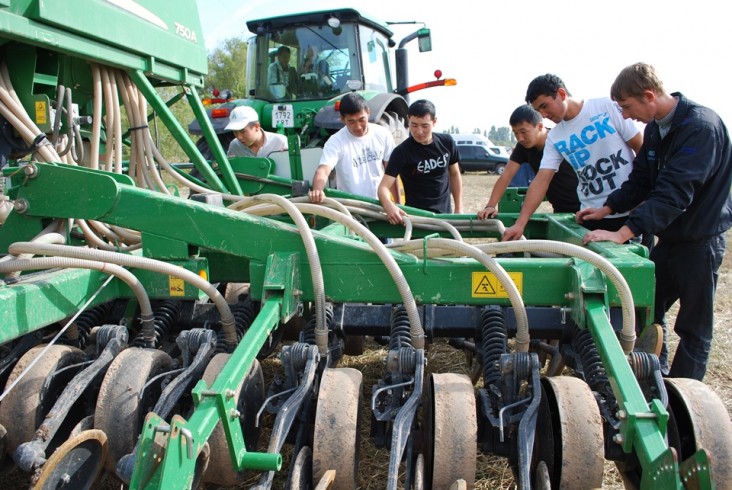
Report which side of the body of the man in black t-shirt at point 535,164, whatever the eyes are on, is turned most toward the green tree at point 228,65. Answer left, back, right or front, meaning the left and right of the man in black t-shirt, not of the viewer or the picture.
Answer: right

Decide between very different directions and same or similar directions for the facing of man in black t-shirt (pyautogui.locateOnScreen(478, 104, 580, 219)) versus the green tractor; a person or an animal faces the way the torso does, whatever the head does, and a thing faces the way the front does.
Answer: very different directions

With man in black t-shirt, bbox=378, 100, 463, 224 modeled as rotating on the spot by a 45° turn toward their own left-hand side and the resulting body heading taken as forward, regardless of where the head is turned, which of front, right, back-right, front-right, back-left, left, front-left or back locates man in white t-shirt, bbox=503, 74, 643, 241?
front

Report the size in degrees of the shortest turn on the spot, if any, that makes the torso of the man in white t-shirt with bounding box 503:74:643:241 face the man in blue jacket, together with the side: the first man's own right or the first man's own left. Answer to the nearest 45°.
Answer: approximately 90° to the first man's own left

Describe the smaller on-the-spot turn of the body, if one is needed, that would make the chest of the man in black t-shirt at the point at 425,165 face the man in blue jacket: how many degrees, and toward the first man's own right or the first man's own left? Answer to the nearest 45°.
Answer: approximately 45° to the first man's own left

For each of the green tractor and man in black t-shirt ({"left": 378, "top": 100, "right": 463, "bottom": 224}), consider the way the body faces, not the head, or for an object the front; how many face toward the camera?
1

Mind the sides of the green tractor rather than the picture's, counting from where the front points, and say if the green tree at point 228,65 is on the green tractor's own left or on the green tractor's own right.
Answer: on the green tractor's own left

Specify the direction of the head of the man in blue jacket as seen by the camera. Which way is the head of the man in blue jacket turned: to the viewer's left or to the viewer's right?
to the viewer's left

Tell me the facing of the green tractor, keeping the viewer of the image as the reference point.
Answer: facing away from the viewer and to the right of the viewer

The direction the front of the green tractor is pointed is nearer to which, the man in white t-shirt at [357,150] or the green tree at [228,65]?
the green tree

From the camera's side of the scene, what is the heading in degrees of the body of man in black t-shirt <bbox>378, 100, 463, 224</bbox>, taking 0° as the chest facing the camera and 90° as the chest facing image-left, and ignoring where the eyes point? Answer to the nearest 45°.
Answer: approximately 0°

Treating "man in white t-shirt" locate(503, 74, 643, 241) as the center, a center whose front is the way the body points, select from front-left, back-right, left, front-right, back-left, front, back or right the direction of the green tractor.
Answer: right
